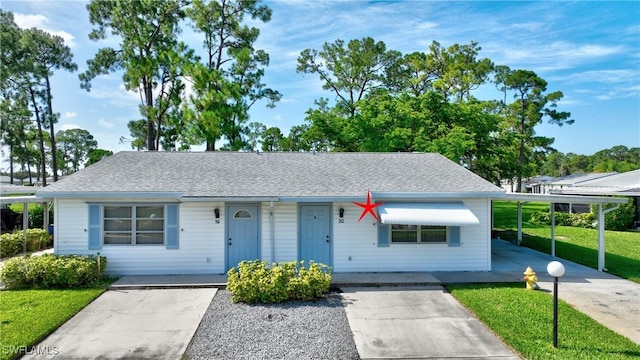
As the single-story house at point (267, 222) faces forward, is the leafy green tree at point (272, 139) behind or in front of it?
behind

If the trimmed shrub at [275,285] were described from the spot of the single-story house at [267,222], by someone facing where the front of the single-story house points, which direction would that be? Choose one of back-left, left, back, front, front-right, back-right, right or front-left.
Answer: front

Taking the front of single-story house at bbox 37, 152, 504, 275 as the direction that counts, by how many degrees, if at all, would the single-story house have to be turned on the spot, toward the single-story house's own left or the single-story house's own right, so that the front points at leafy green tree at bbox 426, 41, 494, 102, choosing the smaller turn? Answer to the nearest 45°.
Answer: approximately 135° to the single-story house's own left

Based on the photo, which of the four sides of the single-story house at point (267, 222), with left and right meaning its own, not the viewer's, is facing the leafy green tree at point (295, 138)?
back

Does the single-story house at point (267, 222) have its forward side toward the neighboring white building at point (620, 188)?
no

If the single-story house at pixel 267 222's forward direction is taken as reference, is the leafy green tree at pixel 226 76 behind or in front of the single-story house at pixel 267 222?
behind

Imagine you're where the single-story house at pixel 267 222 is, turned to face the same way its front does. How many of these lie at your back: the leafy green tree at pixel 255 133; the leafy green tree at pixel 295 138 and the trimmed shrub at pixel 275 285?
2

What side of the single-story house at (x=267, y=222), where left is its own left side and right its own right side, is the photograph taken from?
front

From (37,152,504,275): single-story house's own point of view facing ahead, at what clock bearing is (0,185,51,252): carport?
The carport is roughly at 4 o'clock from the single-story house.

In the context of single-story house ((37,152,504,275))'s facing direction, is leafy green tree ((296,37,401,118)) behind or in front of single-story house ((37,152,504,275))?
behind

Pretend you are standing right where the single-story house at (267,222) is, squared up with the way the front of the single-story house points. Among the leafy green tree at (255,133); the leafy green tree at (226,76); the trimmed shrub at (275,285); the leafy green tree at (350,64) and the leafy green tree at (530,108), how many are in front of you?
1

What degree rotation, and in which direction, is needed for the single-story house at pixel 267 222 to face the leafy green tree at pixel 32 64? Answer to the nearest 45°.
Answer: approximately 135° to its right
